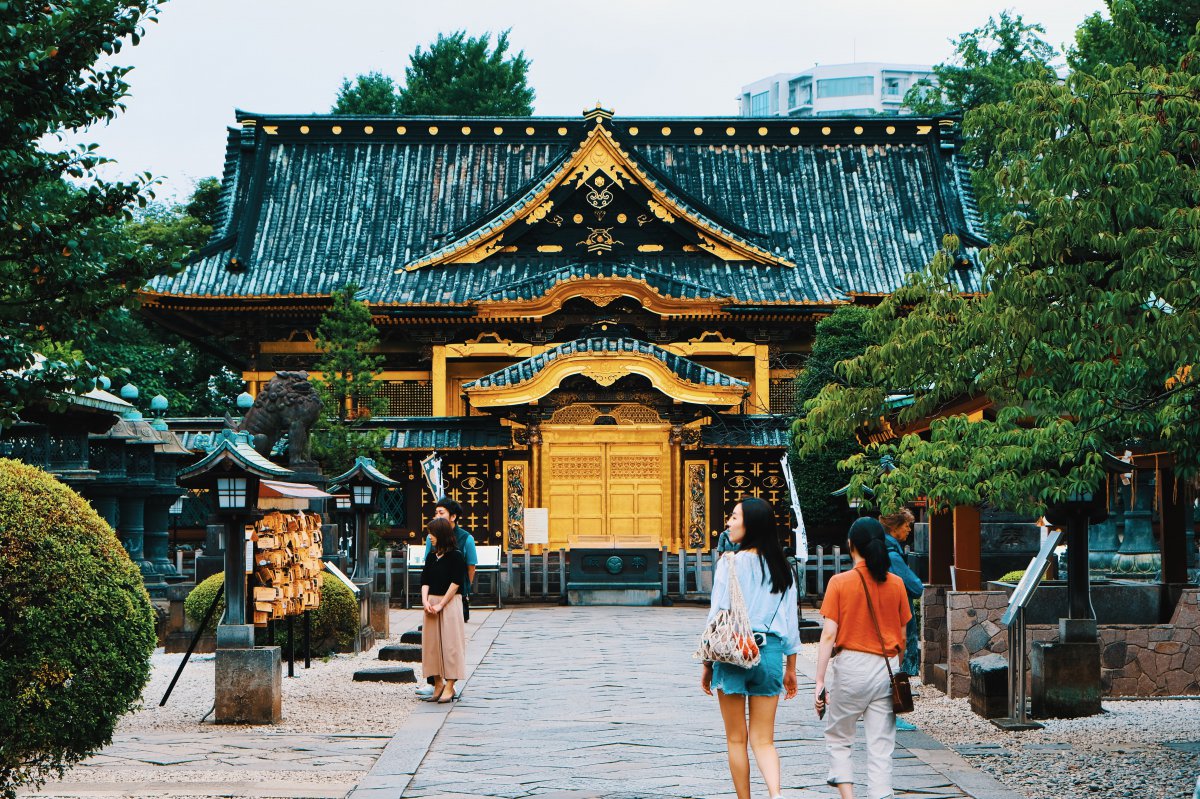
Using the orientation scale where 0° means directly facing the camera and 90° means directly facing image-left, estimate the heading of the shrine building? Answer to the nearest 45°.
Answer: approximately 0°

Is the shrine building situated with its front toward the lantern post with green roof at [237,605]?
yes

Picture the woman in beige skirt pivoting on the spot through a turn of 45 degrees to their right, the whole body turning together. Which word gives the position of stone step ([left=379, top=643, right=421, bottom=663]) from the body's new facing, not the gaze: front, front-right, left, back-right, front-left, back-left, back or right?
right

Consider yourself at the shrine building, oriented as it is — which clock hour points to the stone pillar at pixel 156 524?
The stone pillar is roughly at 1 o'clock from the shrine building.

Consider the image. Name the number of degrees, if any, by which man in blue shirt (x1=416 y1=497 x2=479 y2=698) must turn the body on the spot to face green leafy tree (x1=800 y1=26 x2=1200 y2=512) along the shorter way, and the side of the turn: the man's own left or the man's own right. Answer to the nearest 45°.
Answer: approximately 90° to the man's own left

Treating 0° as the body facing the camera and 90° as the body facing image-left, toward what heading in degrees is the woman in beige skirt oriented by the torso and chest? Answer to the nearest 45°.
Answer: approximately 45°

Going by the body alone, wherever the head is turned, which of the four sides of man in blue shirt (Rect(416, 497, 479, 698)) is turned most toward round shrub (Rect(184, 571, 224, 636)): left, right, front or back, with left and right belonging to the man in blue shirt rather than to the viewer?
right

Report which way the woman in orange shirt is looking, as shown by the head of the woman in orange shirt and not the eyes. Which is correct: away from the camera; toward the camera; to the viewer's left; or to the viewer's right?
away from the camera
